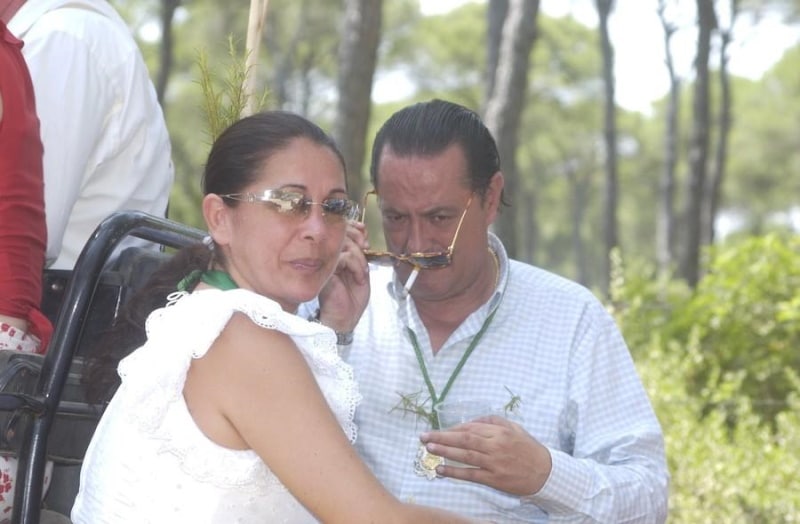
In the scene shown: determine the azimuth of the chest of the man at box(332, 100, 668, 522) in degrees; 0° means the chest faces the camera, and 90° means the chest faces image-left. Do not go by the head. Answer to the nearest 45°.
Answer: approximately 45°

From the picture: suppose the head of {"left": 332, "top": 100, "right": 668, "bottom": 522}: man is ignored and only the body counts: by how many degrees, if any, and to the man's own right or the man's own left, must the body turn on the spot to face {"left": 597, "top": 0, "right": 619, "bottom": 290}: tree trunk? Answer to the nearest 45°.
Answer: approximately 135° to the man's own right

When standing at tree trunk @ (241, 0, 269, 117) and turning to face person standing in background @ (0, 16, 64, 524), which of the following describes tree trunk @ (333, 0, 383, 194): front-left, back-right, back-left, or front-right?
back-right

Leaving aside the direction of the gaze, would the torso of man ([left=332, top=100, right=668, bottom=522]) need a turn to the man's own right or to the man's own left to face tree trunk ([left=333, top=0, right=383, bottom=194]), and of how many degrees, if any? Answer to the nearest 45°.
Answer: approximately 135° to the man's own right

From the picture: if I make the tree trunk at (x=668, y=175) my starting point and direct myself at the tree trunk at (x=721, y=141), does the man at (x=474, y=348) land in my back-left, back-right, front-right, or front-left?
back-right

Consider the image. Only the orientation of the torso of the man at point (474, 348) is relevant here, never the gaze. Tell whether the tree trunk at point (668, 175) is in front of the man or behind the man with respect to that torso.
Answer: behind

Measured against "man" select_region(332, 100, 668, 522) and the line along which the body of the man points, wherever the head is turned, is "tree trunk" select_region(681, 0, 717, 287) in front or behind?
behind

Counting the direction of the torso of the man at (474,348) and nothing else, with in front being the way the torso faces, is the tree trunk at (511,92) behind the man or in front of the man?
behind

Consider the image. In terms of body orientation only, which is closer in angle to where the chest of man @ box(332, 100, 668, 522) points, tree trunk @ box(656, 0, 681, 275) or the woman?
the woman

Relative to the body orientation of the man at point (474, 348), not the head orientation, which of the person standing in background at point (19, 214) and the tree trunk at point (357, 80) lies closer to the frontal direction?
the person standing in background

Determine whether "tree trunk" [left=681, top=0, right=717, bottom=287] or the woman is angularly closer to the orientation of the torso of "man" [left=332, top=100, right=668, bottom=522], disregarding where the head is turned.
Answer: the woman
